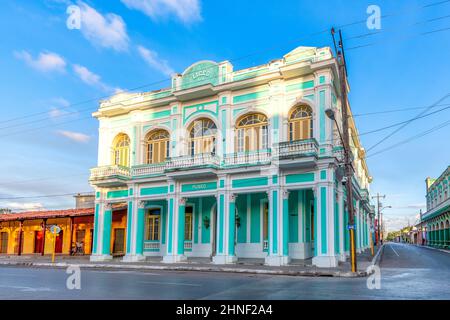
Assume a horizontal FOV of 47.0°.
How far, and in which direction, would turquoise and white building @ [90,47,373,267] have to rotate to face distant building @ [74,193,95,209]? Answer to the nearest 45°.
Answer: approximately 90° to its right

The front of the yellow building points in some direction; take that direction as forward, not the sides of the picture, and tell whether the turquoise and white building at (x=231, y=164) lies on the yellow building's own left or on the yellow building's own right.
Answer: on the yellow building's own left

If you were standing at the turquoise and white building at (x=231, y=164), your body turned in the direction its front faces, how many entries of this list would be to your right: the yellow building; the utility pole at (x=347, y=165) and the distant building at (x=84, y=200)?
2

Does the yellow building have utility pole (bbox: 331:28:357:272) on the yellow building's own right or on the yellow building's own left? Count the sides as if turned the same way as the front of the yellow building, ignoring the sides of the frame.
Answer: on the yellow building's own left

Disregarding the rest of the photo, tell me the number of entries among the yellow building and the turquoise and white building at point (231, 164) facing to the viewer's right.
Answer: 0

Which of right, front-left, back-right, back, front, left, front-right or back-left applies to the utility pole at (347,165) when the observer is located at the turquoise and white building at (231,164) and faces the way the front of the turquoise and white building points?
left

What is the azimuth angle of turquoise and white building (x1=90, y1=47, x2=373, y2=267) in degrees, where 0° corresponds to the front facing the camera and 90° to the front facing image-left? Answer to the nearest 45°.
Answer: approximately 45°

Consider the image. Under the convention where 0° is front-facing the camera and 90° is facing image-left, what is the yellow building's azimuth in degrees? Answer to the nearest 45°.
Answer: approximately 45°

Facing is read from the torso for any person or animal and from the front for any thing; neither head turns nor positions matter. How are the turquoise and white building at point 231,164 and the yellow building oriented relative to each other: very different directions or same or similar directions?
same or similar directions

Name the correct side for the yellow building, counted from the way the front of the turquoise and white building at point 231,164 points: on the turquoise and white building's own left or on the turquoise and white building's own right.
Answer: on the turquoise and white building's own right

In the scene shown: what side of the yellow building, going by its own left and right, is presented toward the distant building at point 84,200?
back
